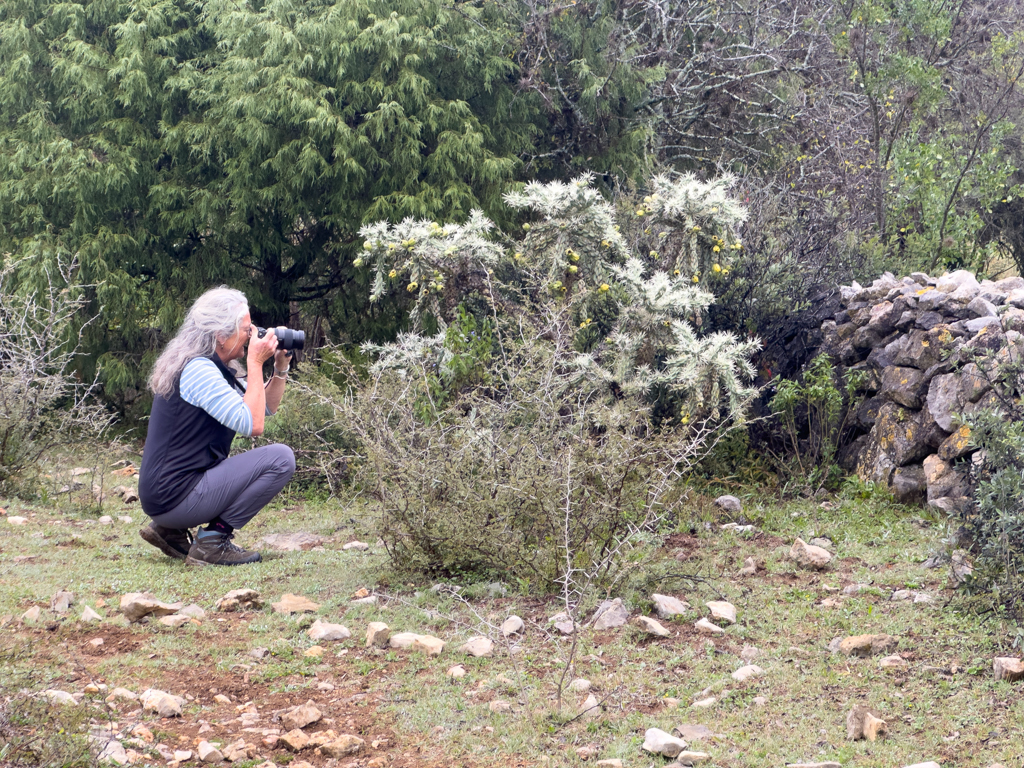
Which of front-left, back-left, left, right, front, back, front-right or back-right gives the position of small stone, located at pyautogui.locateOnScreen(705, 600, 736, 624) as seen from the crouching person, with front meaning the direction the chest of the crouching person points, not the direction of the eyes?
front-right

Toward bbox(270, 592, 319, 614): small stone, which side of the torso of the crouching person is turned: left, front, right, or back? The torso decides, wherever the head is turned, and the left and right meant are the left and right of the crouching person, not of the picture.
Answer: right

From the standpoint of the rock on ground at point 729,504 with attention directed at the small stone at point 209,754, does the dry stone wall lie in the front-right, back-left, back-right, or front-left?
back-left

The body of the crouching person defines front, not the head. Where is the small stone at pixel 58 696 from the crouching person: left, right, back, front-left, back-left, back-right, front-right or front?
right

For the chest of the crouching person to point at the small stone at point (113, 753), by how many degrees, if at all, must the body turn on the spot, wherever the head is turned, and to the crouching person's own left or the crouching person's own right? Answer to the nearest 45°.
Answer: approximately 90° to the crouching person's own right

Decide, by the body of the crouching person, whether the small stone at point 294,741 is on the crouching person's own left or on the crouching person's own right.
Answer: on the crouching person's own right

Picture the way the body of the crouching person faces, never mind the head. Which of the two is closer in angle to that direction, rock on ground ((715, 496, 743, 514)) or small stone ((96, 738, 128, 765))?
the rock on ground

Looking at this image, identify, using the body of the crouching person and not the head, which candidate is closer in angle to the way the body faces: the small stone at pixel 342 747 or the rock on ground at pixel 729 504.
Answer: the rock on ground

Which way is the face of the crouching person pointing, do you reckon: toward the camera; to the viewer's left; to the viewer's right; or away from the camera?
to the viewer's right

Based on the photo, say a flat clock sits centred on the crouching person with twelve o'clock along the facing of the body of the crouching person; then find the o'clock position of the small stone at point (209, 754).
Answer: The small stone is roughly at 3 o'clock from the crouching person.

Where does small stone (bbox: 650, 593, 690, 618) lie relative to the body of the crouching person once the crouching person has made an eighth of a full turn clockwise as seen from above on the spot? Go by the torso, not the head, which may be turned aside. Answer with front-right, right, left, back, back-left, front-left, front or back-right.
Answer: front

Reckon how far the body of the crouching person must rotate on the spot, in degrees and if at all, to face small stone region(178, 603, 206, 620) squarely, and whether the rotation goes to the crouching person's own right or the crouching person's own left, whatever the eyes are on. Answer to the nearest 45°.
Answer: approximately 90° to the crouching person's own right

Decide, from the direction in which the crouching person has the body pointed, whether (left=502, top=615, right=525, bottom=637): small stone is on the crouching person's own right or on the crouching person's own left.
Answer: on the crouching person's own right

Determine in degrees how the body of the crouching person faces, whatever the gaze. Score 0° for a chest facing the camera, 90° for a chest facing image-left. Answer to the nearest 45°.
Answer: approximately 270°

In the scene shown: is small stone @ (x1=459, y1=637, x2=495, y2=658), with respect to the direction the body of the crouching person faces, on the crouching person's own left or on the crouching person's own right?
on the crouching person's own right
